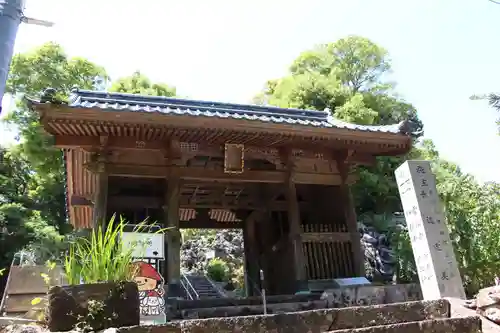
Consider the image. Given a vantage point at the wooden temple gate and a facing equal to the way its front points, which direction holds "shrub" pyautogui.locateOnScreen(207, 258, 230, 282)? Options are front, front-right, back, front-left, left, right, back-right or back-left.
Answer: back

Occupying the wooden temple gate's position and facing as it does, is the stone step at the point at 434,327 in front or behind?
in front

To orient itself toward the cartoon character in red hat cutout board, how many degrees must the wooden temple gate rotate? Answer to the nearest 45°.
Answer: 0° — it already faces it

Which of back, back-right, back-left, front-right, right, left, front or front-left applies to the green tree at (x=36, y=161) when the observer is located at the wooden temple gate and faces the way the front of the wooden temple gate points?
back-right

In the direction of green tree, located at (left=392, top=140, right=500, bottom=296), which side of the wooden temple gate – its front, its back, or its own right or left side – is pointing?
left

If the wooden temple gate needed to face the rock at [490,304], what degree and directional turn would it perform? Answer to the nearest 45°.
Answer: approximately 45° to its left

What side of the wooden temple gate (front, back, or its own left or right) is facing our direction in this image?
front

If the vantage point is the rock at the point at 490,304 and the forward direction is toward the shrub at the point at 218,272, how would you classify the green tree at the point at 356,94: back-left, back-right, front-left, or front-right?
front-right

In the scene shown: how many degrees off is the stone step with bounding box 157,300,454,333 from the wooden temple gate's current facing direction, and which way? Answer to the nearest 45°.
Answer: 0° — it already faces it

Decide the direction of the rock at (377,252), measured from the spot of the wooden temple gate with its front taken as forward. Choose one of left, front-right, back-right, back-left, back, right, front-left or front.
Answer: back-left
